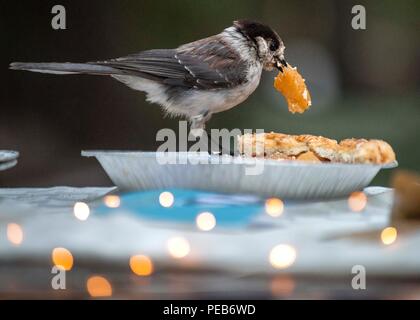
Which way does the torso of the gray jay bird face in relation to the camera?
to the viewer's right
